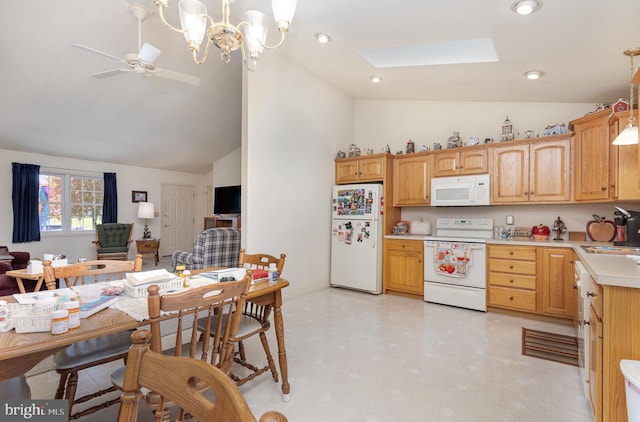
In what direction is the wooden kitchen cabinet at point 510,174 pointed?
toward the camera

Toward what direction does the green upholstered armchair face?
toward the camera

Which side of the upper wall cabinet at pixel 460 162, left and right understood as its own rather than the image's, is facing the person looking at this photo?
front

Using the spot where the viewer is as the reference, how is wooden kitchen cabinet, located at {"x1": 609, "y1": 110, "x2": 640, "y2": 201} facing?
facing to the left of the viewer

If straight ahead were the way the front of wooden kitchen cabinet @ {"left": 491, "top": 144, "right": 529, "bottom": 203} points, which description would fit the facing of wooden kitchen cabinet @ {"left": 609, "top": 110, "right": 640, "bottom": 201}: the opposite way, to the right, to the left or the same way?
to the right

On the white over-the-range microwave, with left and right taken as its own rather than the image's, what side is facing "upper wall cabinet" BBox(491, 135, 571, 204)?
left

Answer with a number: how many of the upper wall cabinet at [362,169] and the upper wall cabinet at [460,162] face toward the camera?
2

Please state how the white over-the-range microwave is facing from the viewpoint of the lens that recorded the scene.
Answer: facing the viewer

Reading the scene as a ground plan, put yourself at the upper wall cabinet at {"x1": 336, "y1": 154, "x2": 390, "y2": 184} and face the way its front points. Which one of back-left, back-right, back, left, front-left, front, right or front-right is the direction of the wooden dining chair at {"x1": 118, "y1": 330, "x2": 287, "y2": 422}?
front

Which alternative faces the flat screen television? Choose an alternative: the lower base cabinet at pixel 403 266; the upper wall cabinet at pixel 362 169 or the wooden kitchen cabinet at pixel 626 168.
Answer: the wooden kitchen cabinet

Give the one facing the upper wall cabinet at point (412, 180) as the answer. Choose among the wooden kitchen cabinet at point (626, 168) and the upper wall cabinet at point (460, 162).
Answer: the wooden kitchen cabinet

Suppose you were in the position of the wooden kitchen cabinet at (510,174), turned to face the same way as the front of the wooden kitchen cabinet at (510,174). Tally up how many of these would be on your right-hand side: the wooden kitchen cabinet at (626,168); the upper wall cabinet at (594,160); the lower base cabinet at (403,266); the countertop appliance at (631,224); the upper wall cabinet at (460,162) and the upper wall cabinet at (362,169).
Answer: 3

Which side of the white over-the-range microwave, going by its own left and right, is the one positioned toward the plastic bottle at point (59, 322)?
front

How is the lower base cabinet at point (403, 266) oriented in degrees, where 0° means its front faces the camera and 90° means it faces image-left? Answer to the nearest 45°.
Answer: approximately 0°

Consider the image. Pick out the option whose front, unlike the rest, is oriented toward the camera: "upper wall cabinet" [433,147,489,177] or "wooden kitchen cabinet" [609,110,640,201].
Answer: the upper wall cabinet

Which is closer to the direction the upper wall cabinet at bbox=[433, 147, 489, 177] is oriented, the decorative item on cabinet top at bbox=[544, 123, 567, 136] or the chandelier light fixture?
the chandelier light fixture
